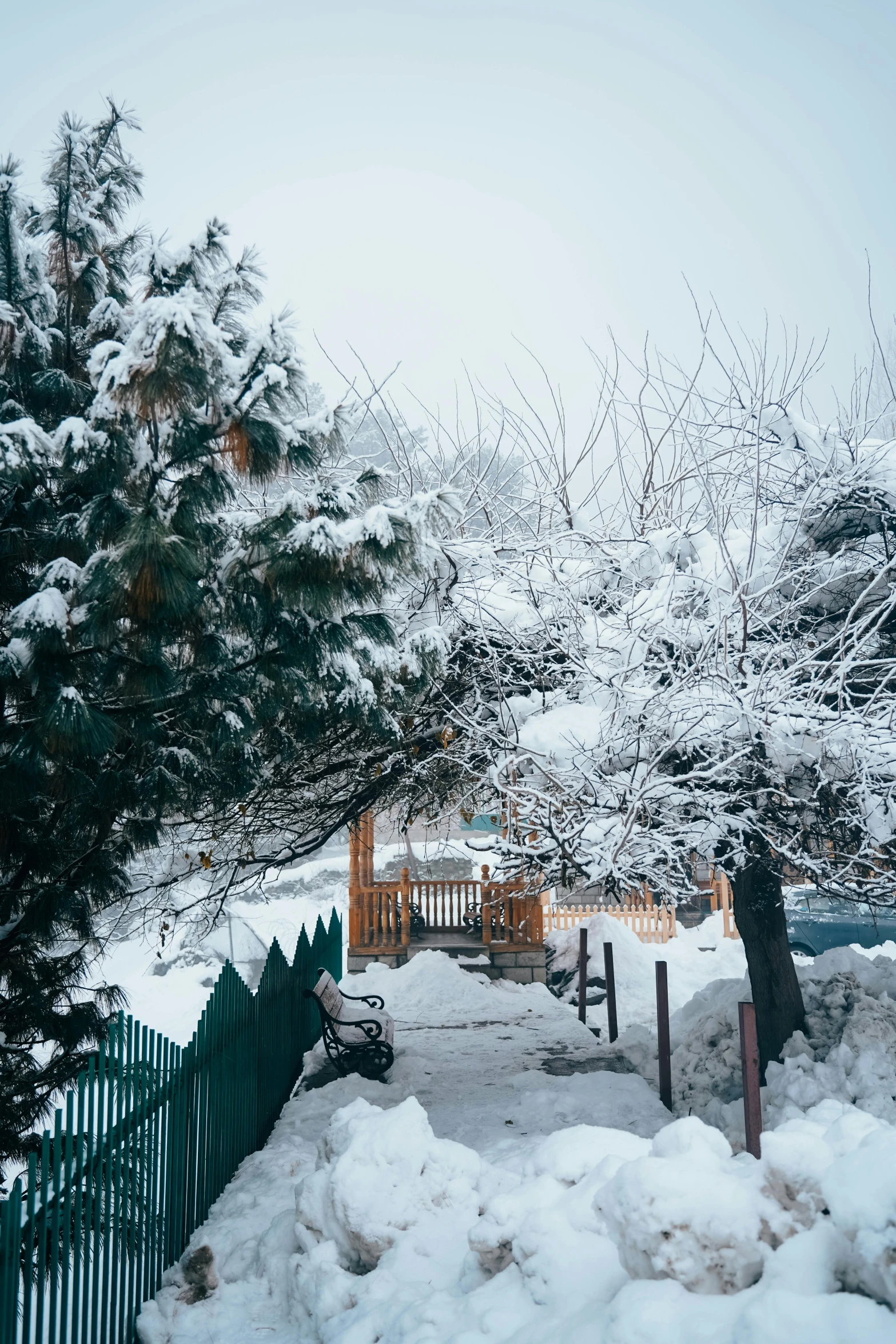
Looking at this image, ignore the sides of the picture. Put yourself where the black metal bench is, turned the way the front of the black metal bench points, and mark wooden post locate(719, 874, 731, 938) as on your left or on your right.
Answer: on your left

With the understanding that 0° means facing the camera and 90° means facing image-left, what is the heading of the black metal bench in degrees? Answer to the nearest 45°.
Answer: approximately 270°
